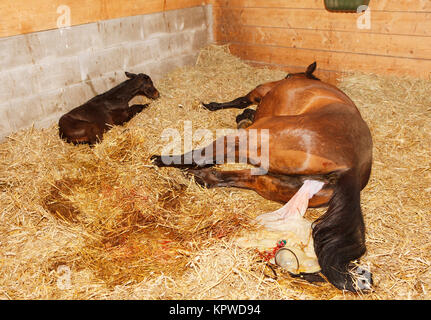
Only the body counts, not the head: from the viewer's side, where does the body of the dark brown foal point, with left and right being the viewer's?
facing away from the viewer and to the right of the viewer

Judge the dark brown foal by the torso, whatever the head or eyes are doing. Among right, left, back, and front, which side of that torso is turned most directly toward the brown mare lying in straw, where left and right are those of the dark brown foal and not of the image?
right
